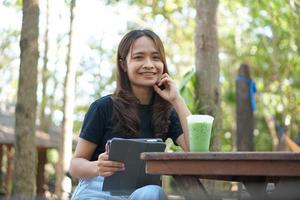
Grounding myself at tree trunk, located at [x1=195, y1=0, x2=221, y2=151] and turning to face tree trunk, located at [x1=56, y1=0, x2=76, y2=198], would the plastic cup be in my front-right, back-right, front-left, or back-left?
back-left

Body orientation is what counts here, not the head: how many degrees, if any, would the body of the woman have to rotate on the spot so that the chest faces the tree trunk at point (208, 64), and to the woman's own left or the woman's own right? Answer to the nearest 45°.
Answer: approximately 135° to the woman's own left

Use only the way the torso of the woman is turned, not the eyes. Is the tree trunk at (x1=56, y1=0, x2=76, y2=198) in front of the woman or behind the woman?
behind

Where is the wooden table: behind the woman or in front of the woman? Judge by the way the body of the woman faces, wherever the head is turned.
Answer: in front

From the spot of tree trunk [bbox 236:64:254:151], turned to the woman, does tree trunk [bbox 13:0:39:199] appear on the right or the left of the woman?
right

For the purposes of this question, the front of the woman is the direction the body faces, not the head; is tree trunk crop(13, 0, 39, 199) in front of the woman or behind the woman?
behind

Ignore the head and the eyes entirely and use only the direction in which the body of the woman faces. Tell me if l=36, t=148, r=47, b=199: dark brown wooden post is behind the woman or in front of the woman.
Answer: behind

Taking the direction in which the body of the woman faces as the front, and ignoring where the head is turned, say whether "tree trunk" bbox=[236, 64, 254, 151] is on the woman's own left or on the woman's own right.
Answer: on the woman's own left

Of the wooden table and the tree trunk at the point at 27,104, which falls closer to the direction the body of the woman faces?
the wooden table
